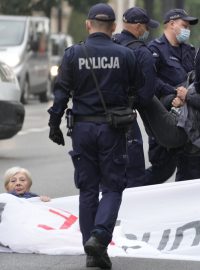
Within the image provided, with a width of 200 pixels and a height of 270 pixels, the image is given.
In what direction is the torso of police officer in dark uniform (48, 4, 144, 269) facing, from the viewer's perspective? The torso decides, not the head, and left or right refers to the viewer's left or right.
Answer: facing away from the viewer

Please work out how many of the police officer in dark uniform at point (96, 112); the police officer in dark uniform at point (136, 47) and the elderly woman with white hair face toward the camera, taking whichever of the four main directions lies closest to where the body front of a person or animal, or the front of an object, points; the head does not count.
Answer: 1

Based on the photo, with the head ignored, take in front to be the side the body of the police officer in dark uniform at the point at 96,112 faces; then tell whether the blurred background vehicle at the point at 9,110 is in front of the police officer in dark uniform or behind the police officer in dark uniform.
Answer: in front

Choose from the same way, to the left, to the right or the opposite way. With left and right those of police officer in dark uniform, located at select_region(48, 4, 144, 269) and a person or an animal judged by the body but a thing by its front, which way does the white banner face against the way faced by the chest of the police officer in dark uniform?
the opposite way

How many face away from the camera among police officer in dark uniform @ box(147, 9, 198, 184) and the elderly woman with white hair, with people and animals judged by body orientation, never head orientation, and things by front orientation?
0

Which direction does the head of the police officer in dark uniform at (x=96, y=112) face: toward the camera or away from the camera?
away from the camera

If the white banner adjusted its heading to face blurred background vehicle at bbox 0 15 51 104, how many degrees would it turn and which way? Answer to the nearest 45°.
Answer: approximately 180°

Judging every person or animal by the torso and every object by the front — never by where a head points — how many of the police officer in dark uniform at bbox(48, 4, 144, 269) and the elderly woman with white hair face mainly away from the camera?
1
